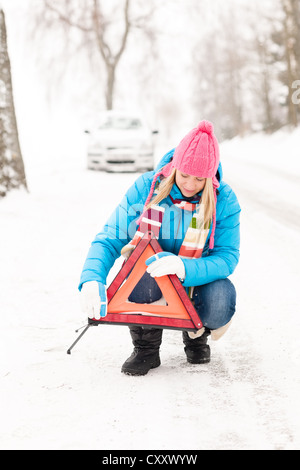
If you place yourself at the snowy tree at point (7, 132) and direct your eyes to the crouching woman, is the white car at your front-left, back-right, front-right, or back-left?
back-left

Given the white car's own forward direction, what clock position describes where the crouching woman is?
The crouching woman is roughly at 12 o'clock from the white car.

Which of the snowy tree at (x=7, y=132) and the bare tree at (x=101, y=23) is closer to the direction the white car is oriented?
the snowy tree

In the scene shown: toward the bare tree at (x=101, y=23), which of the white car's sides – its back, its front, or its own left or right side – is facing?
back

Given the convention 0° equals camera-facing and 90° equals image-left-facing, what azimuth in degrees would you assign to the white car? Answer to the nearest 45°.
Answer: approximately 0°

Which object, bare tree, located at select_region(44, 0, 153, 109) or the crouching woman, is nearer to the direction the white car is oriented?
the crouching woman
